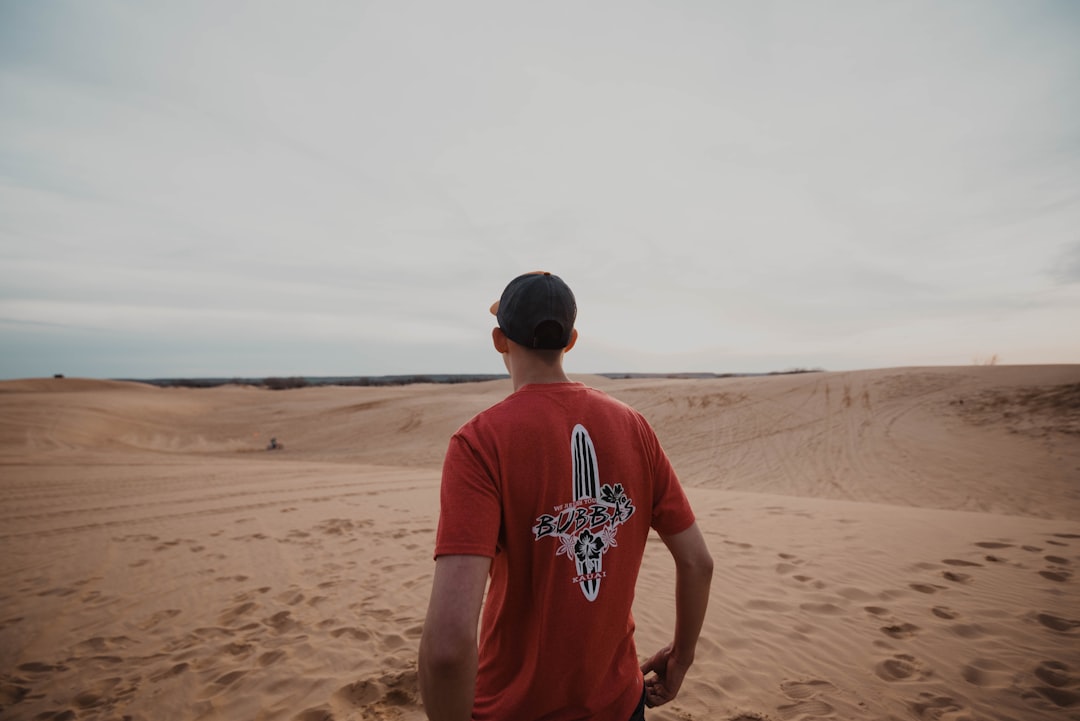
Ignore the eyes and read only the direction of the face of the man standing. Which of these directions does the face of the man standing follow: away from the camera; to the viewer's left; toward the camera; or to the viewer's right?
away from the camera

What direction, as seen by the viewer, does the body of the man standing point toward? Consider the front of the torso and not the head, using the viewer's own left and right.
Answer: facing away from the viewer and to the left of the viewer
